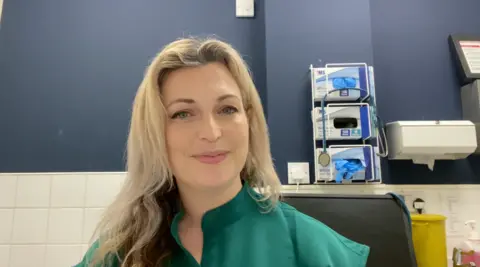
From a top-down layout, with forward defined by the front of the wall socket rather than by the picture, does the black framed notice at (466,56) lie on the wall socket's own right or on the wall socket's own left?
on the wall socket's own left

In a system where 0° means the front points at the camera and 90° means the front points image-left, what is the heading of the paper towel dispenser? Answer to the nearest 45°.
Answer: approximately 0°

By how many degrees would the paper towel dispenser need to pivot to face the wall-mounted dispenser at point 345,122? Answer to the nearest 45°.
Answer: approximately 45° to its right

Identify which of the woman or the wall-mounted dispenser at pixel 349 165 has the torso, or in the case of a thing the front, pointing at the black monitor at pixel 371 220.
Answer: the wall-mounted dispenser

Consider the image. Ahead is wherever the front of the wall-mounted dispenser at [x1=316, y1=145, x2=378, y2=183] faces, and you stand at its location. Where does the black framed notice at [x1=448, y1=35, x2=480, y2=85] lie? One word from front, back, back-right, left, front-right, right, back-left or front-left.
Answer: back-left

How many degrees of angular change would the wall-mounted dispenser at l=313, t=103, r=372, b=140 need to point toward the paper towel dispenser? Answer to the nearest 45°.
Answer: approximately 90° to its left

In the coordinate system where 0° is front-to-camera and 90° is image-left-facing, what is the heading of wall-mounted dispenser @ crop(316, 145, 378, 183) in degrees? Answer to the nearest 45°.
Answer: approximately 0°
